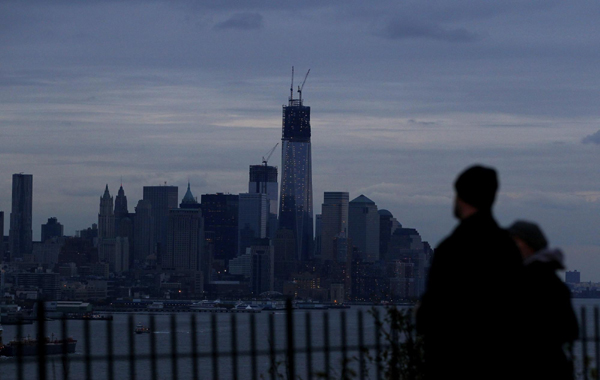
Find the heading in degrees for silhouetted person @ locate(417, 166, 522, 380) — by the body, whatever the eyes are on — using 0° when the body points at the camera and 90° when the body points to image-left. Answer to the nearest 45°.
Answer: approximately 135°

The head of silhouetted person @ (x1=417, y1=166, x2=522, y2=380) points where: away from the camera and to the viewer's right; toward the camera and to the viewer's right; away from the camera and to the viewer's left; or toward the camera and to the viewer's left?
away from the camera and to the viewer's left
